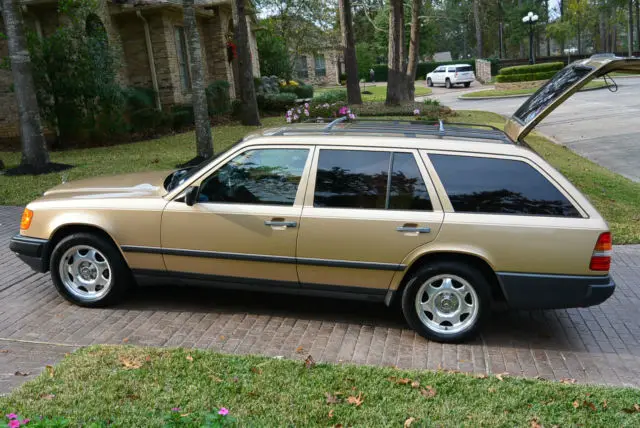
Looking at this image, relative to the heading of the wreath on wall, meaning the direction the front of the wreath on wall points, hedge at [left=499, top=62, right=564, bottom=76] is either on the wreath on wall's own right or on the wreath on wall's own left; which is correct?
on the wreath on wall's own left

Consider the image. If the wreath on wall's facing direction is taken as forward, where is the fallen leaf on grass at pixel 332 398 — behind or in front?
in front

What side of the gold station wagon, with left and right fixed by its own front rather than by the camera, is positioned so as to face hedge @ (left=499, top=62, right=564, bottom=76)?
right

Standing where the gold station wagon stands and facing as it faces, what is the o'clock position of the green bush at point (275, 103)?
The green bush is roughly at 3 o'clock from the gold station wagon.

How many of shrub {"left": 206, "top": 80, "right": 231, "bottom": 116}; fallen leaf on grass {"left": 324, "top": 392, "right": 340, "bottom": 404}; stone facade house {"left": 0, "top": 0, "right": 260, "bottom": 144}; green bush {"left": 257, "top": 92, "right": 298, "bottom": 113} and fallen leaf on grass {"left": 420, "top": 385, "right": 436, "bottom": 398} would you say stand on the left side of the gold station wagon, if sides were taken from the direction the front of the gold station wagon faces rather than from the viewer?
2

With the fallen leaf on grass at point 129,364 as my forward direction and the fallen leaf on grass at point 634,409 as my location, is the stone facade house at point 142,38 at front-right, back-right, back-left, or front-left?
front-right

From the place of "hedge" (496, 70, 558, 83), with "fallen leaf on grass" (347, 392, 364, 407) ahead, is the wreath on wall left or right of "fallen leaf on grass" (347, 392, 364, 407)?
right

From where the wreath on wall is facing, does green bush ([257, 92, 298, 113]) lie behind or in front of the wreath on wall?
in front

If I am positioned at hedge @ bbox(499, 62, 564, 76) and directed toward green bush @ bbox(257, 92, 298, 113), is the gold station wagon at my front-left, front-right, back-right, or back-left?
front-left

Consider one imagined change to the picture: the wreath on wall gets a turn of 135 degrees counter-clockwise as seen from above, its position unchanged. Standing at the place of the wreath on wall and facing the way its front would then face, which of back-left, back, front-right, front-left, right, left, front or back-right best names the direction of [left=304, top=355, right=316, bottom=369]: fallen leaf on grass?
back

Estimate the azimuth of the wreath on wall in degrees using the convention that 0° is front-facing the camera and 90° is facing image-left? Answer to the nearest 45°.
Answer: approximately 315°

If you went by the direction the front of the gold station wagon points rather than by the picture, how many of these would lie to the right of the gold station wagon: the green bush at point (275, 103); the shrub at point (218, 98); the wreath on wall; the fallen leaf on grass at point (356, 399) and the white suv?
4

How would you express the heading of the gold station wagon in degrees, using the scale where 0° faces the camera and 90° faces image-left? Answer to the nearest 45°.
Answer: approximately 90°

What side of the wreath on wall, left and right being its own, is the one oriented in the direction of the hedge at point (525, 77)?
left

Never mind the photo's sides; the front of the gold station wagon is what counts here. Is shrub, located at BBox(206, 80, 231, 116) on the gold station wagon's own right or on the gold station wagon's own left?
on the gold station wagon's own right

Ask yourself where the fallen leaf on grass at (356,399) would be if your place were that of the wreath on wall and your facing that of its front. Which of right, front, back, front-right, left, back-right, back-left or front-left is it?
front-right

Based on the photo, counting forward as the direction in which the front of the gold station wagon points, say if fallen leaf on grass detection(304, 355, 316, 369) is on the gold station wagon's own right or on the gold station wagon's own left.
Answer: on the gold station wagon's own left

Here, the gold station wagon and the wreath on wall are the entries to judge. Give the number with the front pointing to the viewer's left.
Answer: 1

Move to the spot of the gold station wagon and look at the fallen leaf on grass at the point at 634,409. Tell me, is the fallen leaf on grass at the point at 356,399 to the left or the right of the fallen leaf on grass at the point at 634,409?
right
